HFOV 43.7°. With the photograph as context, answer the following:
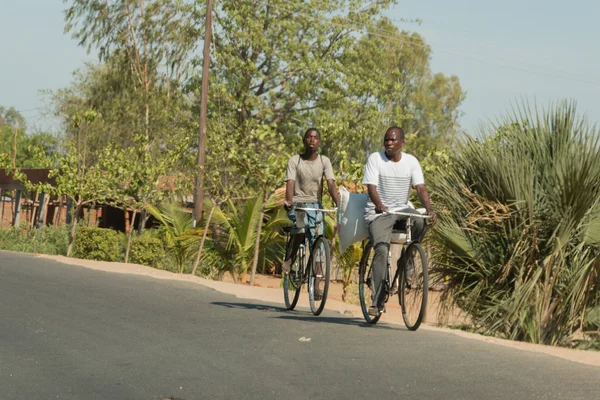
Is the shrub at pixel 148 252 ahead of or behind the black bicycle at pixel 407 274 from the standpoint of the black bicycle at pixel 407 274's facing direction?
behind

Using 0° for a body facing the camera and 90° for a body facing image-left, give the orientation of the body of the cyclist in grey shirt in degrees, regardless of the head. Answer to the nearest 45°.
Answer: approximately 0°

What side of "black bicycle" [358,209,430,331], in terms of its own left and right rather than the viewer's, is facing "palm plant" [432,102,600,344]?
left
